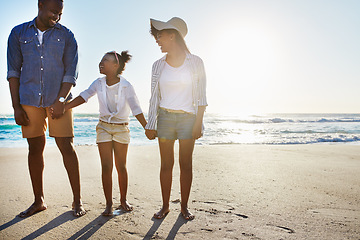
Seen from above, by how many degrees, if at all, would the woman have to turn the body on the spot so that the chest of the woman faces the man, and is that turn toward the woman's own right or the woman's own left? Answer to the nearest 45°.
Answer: approximately 90° to the woman's own right

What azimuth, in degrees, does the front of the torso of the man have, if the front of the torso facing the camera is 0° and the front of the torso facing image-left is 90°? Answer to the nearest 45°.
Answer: approximately 0°

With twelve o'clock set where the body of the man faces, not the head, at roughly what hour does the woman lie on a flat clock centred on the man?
The woman is roughly at 10 o'clock from the man.

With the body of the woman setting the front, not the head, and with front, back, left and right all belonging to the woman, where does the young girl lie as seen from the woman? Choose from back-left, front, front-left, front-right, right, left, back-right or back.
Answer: right

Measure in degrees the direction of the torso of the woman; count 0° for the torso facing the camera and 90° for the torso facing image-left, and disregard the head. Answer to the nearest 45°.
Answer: approximately 0°

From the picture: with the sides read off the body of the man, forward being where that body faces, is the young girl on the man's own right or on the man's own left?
on the man's own left

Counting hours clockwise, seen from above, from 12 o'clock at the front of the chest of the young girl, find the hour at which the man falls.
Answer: The man is roughly at 3 o'clock from the young girl.
